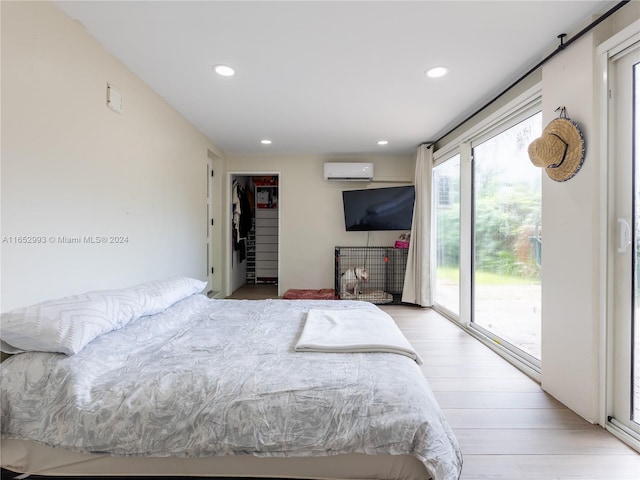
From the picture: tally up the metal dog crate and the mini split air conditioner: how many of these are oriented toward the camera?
2

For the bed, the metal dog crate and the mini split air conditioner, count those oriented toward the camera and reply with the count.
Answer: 2

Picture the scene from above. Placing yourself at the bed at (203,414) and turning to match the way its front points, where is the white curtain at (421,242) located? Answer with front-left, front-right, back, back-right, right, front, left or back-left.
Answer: front-left

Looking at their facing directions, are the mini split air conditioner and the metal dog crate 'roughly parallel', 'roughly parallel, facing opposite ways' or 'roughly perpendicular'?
roughly parallel

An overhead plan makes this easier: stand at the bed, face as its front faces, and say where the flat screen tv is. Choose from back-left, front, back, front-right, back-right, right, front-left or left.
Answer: front-left

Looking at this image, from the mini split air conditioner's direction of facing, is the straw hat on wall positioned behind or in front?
in front

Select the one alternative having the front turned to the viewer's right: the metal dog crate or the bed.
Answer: the bed

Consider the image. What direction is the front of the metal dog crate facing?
toward the camera

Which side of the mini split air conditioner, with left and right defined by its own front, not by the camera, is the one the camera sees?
front

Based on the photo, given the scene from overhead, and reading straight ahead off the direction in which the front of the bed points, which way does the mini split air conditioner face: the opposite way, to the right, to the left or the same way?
to the right

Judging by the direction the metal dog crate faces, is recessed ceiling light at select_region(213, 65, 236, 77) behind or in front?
in front

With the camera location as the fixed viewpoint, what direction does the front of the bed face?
facing to the right of the viewer
